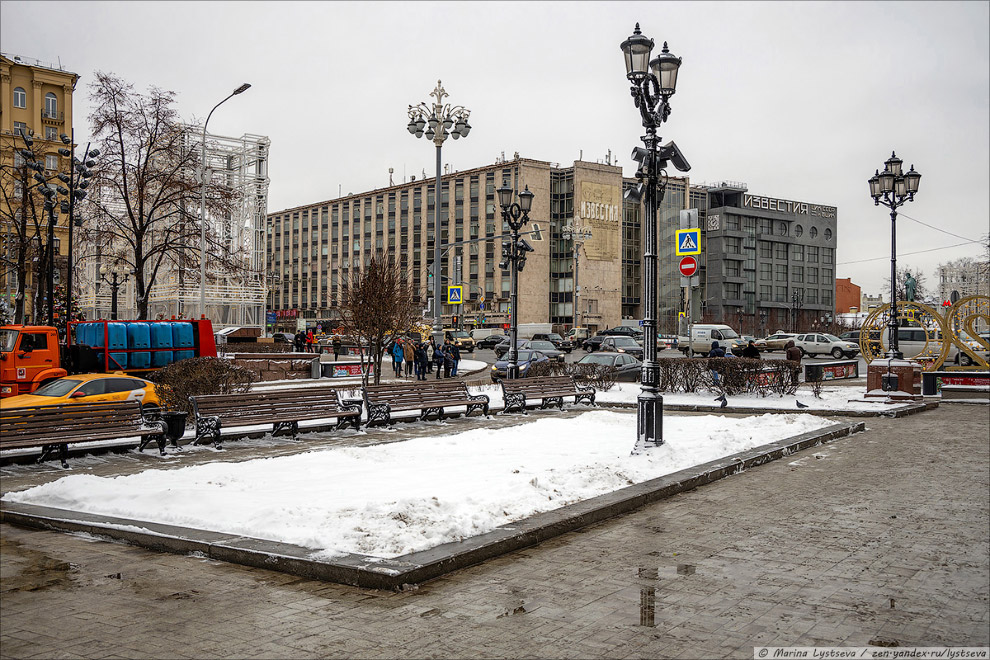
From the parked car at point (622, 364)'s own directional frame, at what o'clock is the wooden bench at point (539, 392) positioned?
The wooden bench is roughly at 11 o'clock from the parked car.

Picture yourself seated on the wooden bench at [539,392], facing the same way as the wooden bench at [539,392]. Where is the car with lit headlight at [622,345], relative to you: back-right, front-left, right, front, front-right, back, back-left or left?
back-left

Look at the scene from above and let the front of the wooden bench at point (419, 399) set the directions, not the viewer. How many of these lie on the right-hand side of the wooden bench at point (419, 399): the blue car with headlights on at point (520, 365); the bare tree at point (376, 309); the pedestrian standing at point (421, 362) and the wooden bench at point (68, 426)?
1

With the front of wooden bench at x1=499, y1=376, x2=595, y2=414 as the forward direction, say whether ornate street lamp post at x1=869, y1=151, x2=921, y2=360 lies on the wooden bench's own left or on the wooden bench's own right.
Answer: on the wooden bench's own left

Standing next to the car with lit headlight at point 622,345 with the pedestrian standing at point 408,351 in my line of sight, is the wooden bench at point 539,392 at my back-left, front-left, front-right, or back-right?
front-left

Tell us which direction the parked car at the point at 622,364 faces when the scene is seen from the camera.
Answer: facing the viewer and to the left of the viewer

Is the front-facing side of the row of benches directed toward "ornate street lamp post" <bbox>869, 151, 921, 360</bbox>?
no

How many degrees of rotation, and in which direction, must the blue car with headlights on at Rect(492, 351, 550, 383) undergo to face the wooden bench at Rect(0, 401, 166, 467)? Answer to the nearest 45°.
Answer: approximately 45° to its left

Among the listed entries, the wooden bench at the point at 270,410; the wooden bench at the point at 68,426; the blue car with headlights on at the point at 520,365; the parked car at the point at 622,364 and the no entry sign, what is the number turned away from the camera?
0

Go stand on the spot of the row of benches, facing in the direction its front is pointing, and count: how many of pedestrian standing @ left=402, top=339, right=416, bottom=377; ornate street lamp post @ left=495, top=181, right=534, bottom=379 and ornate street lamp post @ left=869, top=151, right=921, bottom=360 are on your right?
0

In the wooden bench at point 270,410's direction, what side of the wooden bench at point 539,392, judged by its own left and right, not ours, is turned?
right

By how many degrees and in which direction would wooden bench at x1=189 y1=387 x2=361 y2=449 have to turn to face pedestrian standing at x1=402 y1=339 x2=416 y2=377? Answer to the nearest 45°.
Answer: approximately 135° to its left

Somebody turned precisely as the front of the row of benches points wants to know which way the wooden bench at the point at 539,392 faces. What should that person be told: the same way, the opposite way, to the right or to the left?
the same way

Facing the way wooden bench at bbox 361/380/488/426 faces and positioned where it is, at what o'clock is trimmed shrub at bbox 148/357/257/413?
The trimmed shrub is roughly at 4 o'clock from the wooden bench.

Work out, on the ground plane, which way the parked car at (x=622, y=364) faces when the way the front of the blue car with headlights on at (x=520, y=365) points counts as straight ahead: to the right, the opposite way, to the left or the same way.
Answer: the same way
